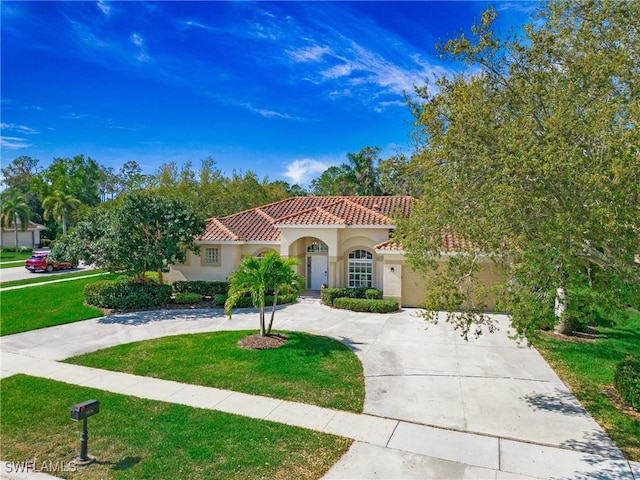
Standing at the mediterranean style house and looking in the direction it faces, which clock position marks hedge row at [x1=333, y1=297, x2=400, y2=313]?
The hedge row is roughly at 11 o'clock from the mediterranean style house.

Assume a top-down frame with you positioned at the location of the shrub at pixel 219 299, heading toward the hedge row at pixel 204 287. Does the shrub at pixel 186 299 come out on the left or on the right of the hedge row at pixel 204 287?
left

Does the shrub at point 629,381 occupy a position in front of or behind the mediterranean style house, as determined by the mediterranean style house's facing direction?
in front

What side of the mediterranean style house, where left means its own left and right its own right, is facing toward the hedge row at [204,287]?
right

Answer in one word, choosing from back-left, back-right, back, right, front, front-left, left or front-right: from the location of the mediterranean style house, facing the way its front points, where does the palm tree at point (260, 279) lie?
front

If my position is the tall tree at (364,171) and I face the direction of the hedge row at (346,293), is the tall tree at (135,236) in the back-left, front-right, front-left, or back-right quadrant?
front-right

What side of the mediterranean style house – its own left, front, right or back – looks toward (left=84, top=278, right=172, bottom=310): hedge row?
right

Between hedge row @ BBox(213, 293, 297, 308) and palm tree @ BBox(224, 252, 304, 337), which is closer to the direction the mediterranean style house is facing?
the palm tree

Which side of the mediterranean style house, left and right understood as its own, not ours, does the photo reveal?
front

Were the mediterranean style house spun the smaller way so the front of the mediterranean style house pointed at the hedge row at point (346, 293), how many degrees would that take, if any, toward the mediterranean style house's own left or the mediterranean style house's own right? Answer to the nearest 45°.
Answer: approximately 45° to the mediterranean style house's own left

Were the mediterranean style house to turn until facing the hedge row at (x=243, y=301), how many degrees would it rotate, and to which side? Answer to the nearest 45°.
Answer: approximately 45° to its right
